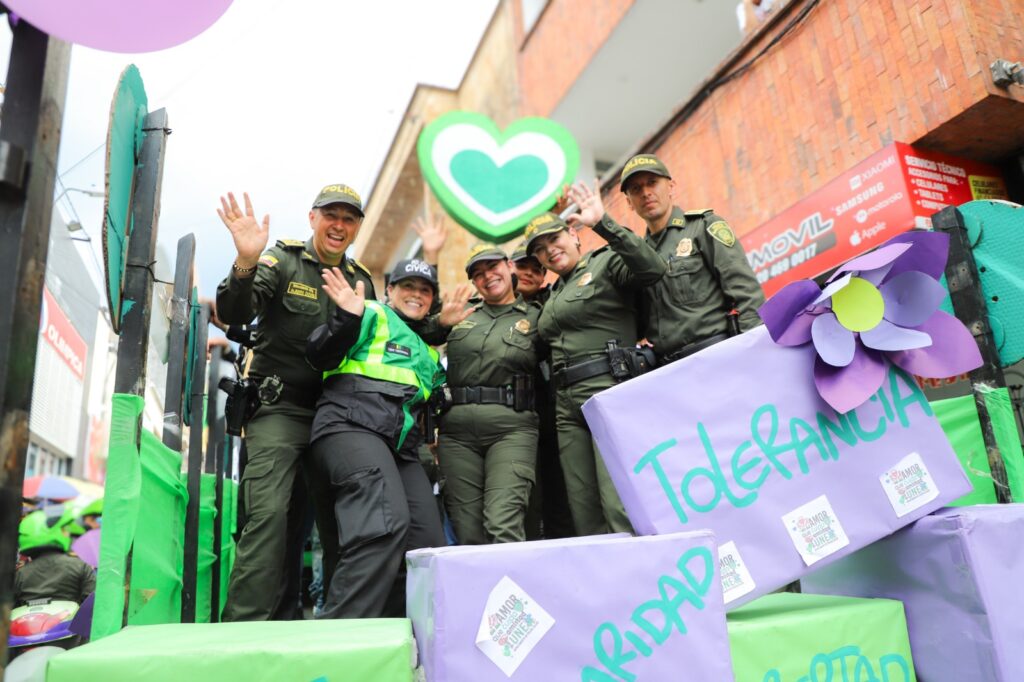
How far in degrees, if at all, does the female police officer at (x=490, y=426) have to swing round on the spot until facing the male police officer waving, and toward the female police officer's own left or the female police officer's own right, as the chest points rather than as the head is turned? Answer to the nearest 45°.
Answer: approximately 90° to the female police officer's own right

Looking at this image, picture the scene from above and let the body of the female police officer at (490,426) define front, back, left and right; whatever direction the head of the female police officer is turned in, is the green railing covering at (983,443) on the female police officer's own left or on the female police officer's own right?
on the female police officer's own left

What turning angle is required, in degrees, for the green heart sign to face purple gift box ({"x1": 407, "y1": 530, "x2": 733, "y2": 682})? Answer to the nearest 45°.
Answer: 0° — it already faces it

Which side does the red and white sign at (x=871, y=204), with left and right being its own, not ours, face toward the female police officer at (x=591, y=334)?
front

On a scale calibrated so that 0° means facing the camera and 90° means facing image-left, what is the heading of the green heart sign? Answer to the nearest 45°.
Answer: approximately 0°

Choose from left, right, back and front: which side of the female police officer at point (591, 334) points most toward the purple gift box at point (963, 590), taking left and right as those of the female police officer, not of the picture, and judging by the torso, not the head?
left

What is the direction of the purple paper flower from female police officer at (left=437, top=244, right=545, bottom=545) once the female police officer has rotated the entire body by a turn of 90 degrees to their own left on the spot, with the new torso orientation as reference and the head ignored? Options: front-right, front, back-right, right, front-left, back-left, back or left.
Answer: front-right

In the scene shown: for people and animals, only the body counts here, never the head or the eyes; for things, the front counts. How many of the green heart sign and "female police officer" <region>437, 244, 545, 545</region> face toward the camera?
2

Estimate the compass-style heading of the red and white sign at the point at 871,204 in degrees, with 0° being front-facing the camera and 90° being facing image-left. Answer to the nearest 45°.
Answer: approximately 45°

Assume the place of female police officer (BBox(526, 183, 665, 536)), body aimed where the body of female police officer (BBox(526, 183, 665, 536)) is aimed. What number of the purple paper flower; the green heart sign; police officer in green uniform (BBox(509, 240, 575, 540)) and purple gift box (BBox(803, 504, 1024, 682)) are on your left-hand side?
2

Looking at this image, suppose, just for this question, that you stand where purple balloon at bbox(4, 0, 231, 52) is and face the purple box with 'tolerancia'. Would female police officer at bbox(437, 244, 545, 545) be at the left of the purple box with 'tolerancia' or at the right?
left
